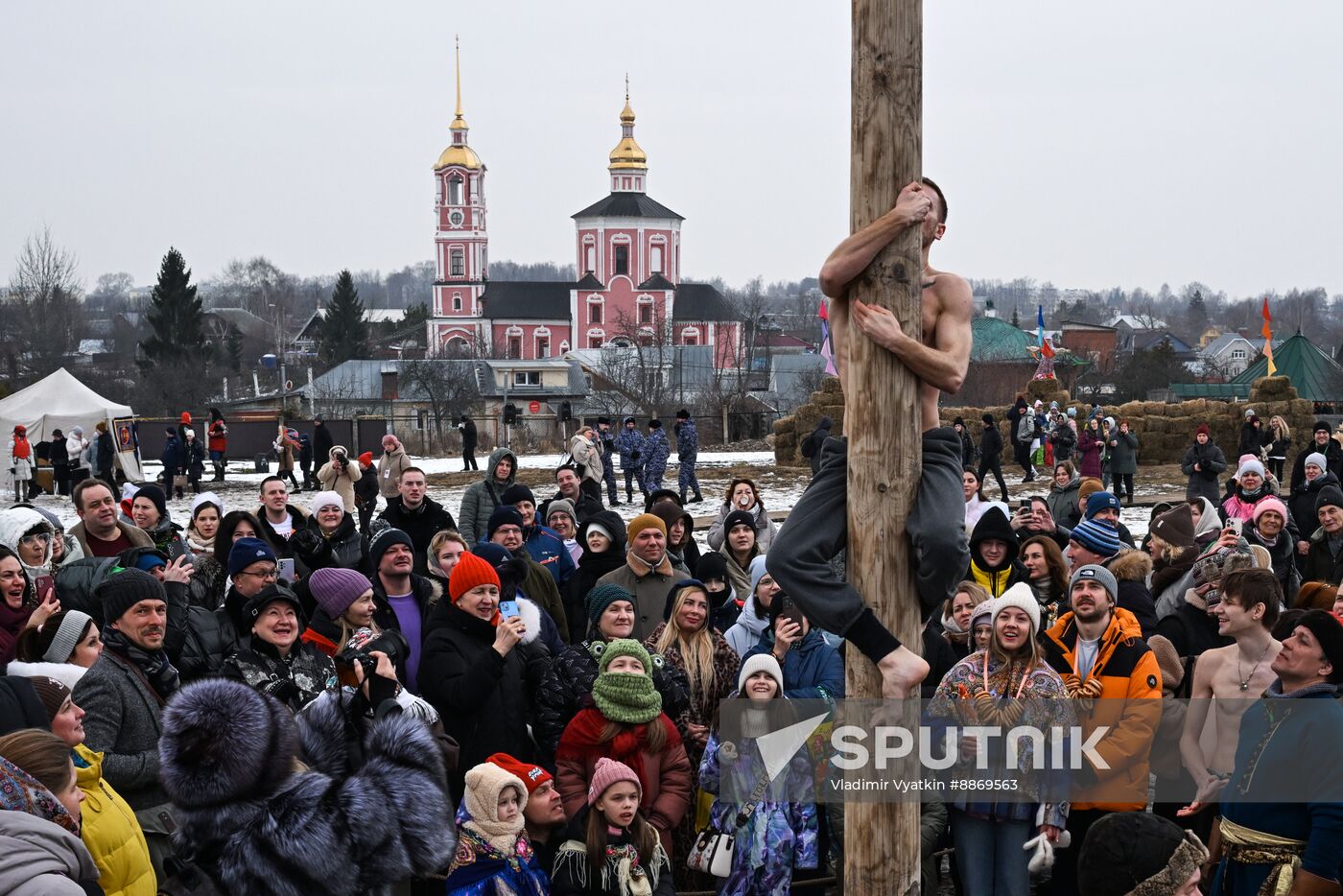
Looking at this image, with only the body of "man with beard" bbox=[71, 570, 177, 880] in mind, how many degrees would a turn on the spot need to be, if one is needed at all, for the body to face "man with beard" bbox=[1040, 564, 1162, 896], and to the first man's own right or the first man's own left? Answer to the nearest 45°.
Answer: approximately 45° to the first man's own left

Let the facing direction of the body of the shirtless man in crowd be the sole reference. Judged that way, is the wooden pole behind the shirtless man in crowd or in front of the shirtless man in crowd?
in front

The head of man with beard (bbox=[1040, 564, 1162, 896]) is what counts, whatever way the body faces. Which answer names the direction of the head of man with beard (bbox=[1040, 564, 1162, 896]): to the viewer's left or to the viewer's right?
to the viewer's left

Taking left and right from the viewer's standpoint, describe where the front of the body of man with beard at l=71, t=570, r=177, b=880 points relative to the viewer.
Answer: facing the viewer and to the right of the viewer

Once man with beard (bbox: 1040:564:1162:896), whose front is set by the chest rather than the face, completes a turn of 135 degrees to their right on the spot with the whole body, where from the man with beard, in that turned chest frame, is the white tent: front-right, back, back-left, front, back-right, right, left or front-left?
front-left

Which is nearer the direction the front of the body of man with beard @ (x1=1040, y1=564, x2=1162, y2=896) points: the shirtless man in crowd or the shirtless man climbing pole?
the shirtless man climbing pole

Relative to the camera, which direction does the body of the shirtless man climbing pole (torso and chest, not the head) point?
toward the camera

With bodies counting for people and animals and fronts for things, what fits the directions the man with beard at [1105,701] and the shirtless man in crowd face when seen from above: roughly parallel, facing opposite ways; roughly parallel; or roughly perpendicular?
roughly parallel

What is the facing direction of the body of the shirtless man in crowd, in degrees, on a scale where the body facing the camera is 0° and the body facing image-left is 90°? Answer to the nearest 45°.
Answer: approximately 45°

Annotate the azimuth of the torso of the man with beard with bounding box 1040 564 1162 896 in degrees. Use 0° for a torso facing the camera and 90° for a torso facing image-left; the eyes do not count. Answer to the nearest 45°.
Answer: approximately 45°

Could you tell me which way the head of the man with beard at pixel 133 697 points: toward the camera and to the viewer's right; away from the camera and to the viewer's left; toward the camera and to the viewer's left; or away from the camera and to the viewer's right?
toward the camera and to the viewer's right

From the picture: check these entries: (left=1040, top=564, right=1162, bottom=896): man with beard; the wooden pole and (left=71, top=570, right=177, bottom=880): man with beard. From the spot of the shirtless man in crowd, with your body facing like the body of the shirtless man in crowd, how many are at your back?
0

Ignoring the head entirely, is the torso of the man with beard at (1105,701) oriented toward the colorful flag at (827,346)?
no

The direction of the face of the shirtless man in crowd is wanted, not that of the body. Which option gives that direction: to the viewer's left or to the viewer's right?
to the viewer's left

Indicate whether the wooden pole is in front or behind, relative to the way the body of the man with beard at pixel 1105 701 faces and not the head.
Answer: in front
